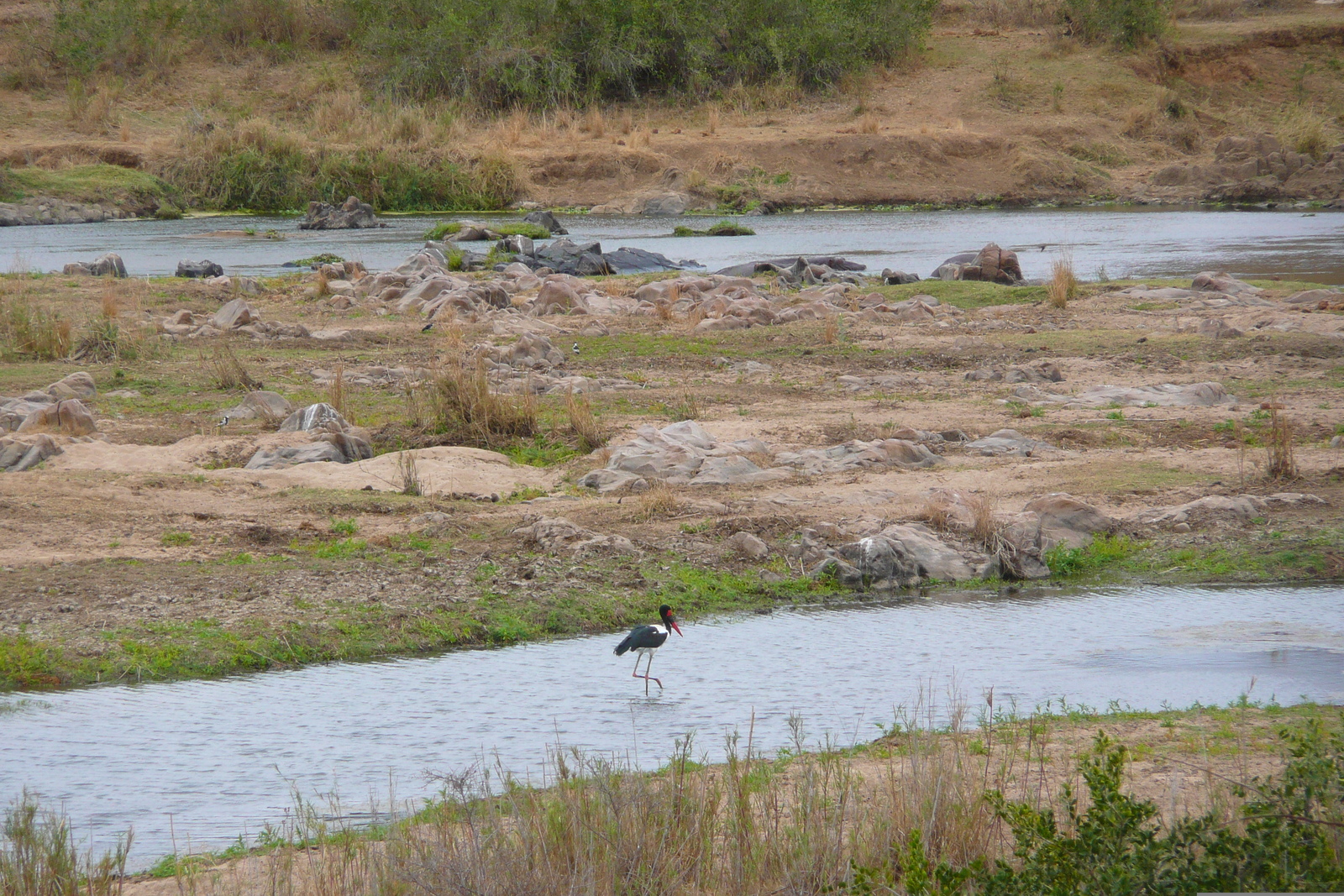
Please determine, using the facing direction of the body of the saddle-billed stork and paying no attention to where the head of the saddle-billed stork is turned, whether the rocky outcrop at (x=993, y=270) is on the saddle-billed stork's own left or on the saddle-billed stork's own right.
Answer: on the saddle-billed stork's own left

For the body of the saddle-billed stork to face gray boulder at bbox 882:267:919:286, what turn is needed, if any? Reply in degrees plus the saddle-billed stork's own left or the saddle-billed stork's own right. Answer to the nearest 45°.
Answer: approximately 90° to the saddle-billed stork's own left

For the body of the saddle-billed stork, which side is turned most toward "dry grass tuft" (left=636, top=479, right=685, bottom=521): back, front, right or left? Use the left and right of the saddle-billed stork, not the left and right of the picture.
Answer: left

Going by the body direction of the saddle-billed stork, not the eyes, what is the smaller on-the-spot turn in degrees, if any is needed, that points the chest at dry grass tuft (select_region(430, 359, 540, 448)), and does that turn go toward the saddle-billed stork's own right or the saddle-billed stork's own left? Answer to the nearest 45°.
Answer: approximately 90° to the saddle-billed stork's own left

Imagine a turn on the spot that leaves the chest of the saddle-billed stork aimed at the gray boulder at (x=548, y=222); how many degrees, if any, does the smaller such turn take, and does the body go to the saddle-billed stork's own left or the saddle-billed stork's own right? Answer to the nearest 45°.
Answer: approximately 90° to the saddle-billed stork's own left

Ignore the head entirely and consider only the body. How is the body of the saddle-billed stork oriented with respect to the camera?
to the viewer's right

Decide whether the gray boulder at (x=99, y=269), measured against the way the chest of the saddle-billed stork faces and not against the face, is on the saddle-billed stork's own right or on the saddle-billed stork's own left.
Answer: on the saddle-billed stork's own left

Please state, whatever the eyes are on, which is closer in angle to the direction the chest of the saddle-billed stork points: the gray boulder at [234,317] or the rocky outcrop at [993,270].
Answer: the rocky outcrop

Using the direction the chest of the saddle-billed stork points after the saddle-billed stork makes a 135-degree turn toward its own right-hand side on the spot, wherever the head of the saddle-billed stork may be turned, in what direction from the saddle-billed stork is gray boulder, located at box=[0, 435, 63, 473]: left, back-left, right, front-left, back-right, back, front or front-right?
right

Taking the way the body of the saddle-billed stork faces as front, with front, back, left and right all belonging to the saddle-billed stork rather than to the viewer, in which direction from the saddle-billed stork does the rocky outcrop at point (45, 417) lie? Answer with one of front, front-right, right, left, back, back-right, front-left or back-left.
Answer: back-left

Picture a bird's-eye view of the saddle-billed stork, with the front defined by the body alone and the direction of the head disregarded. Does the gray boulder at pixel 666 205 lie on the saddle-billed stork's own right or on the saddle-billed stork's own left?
on the saddle-billed stork's own left

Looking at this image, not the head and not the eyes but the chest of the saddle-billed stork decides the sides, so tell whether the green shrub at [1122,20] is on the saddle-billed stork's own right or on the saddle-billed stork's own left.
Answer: on the saddle-billed stork's own left

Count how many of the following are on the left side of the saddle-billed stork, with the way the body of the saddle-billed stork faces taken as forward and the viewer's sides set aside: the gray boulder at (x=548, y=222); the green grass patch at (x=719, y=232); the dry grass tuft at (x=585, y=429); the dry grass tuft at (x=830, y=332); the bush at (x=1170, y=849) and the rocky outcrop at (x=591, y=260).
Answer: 5
